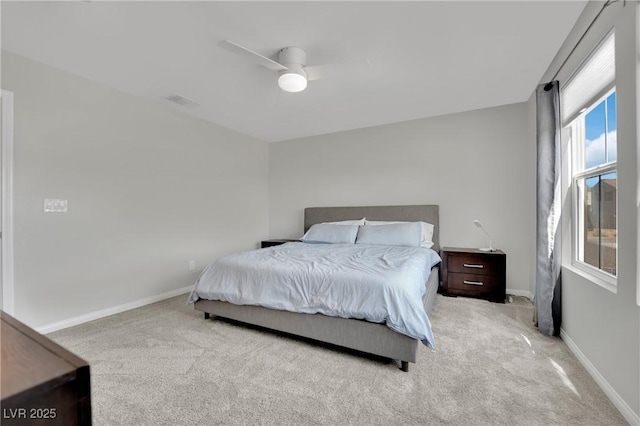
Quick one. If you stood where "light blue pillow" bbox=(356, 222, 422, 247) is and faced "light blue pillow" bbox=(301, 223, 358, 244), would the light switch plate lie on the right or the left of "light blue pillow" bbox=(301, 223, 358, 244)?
left

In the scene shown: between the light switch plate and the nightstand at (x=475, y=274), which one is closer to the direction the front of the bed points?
the light switch plate

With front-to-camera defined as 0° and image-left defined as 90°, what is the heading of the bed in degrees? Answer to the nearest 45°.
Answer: approximately 45°

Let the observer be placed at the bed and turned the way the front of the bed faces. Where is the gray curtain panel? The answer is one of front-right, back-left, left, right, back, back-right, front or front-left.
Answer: back-left
